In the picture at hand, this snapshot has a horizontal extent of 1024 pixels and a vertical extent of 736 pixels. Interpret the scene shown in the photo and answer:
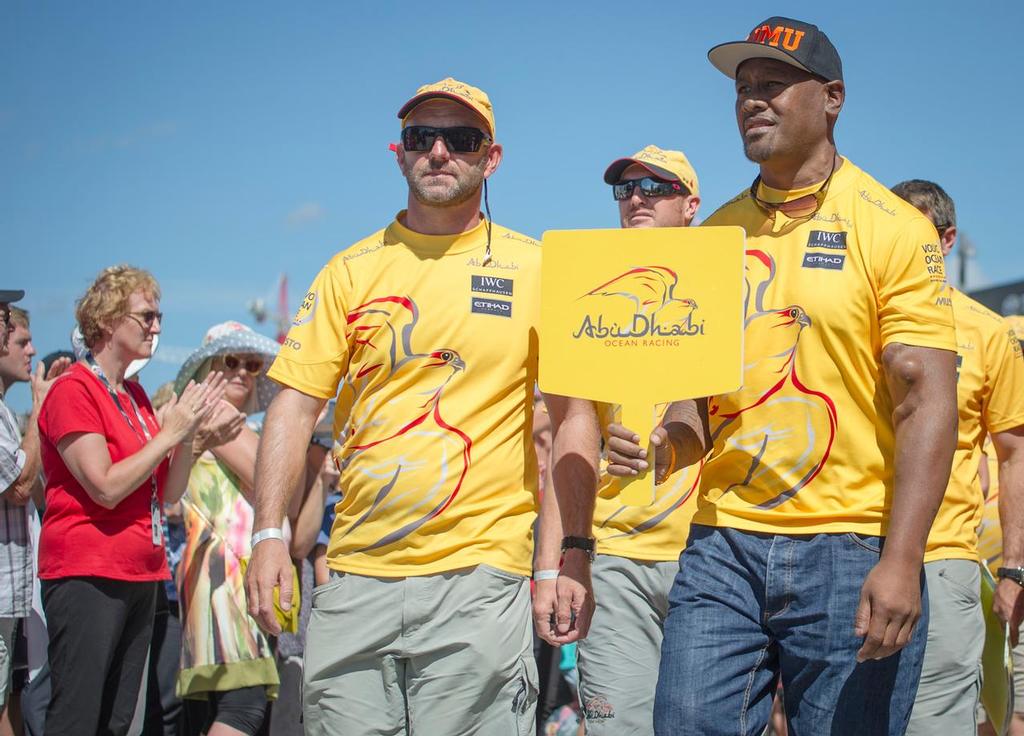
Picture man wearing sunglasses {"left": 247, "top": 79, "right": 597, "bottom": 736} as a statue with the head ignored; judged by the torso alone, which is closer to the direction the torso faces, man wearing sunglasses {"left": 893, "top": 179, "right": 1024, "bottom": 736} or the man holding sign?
the man holding sign

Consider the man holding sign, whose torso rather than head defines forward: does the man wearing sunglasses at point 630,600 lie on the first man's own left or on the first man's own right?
on the first man's own right

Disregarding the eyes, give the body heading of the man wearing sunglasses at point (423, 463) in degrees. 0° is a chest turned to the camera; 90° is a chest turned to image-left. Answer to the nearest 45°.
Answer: approximately 0°

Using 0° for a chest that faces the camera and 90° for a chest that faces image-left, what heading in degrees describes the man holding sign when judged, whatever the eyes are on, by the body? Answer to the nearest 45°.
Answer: approximately 45°

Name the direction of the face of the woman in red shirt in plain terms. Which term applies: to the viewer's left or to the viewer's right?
to the viewer's right

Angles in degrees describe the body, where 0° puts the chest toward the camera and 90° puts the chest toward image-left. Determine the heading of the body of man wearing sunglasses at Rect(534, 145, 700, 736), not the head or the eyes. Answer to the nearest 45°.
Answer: approximately 45°

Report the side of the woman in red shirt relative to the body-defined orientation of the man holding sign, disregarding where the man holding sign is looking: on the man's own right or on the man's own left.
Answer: on the man's own right

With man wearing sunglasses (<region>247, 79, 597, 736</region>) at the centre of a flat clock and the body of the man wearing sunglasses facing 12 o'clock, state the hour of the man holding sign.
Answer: The man holding sign is roughly at 10 o'clock from the man wearing sunglasses.

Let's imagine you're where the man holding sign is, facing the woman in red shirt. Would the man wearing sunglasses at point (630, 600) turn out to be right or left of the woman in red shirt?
right

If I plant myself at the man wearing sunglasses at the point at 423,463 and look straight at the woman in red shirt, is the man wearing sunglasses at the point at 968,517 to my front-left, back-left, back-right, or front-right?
back-right

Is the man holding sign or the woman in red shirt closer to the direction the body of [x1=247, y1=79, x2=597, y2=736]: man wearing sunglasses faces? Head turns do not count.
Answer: the man holding sign

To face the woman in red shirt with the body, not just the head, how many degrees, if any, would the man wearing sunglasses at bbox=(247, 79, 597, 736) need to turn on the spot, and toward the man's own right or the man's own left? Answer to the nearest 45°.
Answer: approximately 135° to the man's own right
